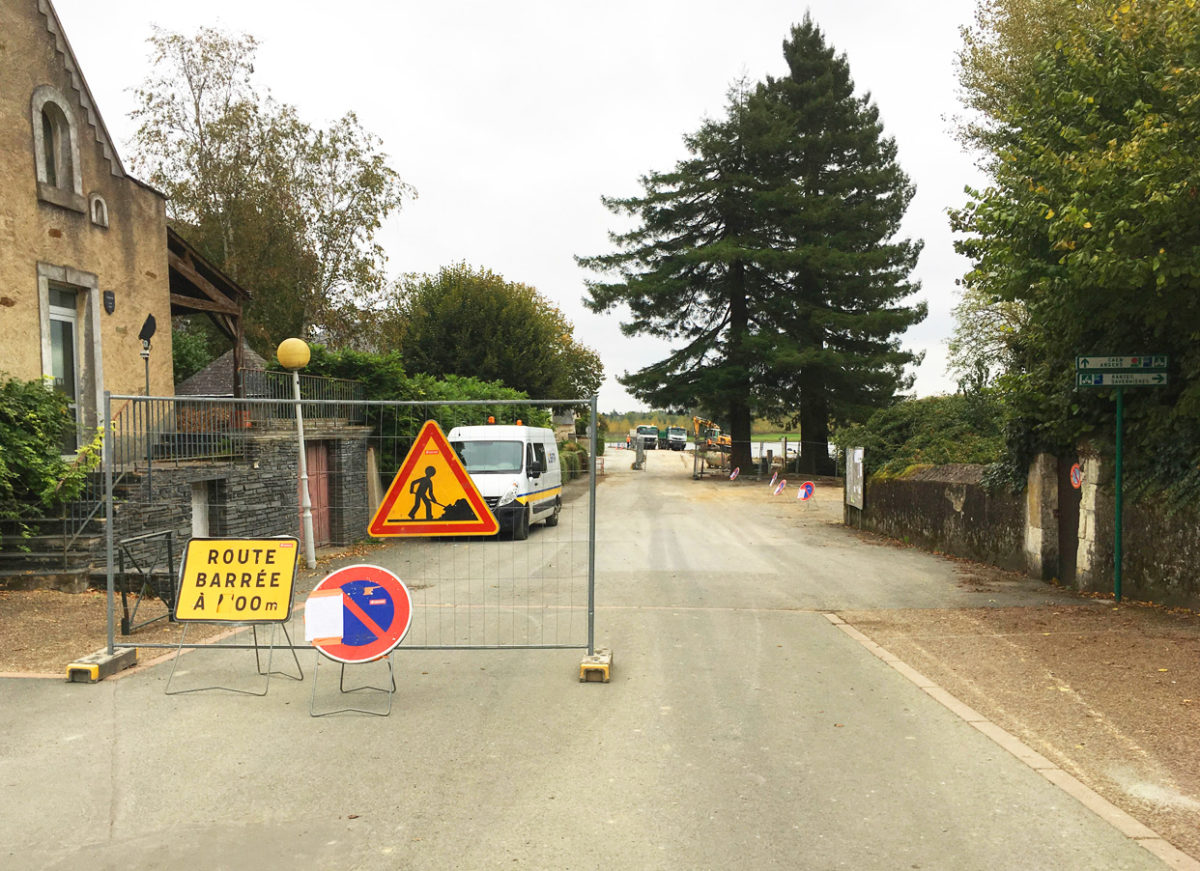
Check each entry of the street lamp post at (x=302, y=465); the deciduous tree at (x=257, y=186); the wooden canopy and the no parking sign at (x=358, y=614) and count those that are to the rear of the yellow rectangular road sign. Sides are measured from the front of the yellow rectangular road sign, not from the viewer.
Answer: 3

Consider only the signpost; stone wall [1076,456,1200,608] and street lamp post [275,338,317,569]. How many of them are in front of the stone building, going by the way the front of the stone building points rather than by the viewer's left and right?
3

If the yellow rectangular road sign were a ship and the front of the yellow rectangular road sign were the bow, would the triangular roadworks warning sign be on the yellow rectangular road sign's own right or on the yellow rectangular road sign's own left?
on the yellow rectangular road sign's own left

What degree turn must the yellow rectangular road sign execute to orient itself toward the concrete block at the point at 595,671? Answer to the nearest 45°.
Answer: approximately 45° to its left

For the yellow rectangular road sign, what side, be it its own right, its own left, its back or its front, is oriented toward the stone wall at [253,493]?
back

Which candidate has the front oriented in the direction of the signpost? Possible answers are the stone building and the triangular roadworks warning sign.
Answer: the stone building

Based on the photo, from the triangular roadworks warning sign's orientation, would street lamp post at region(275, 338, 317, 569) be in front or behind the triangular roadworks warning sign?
behind

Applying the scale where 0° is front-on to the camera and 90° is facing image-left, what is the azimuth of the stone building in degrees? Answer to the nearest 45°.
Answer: approximately 315°

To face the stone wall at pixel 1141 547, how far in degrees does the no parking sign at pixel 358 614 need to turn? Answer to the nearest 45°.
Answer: approximately 90° to its left

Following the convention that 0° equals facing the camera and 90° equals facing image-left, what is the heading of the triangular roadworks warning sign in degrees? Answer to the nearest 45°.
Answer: approximately 0°

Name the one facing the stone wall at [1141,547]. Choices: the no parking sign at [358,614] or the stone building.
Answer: the stone building

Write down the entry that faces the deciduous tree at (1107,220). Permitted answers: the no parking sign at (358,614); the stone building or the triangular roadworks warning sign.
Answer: the stone building

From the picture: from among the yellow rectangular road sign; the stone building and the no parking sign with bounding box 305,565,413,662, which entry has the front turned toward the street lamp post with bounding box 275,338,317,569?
the stone building

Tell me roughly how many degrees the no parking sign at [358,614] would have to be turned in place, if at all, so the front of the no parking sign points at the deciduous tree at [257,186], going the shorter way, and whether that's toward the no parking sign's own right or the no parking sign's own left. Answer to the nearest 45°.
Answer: approximately 180°
